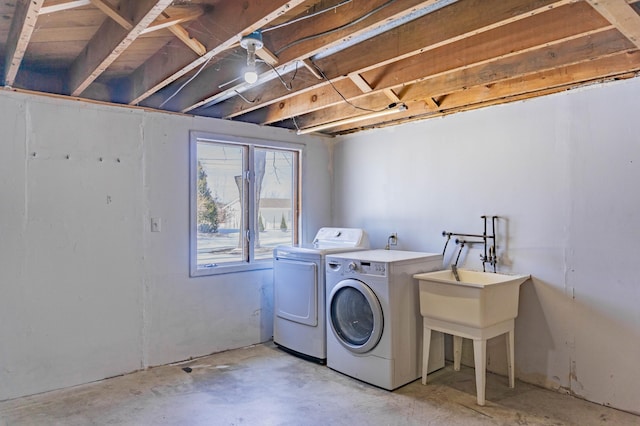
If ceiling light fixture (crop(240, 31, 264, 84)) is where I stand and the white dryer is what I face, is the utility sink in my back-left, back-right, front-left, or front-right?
front-right

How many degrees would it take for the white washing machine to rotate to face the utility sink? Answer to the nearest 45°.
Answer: approximately 135° to its left

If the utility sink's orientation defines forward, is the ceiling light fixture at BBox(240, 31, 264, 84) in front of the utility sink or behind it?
in front

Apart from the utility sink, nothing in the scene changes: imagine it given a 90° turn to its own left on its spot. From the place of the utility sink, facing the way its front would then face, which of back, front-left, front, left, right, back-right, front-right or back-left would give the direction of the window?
back-right

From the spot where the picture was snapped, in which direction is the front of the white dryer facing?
facing the viewer and to the left of the viewer

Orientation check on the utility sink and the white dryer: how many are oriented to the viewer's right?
0

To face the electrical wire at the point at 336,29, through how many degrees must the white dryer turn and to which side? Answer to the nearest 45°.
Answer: approximately 45° to its left

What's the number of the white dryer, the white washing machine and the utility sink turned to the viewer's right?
0

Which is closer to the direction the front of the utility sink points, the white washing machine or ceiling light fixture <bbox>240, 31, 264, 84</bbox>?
the ceiling light fixture

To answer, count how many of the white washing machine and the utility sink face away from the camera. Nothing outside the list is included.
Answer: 0
